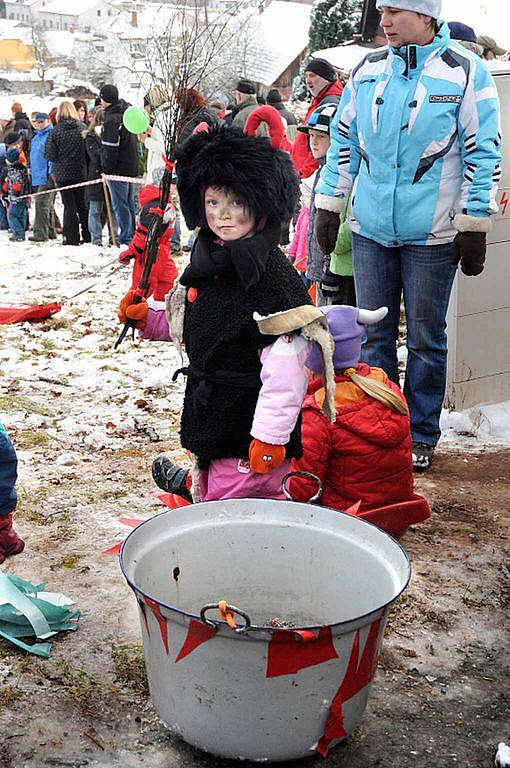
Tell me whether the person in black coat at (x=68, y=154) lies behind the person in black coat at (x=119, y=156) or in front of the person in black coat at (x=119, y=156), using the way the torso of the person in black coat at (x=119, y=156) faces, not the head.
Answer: in front

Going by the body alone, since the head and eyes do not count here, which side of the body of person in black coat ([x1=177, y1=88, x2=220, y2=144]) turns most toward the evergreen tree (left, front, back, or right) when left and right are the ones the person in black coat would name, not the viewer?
front

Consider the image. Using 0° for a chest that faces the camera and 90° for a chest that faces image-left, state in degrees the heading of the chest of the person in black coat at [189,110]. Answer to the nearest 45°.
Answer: approximately 180°
